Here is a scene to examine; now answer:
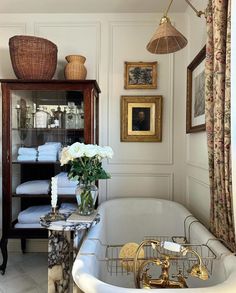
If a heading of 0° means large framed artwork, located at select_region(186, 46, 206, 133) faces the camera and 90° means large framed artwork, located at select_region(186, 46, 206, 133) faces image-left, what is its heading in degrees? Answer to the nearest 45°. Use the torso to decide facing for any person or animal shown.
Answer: approximately 90°

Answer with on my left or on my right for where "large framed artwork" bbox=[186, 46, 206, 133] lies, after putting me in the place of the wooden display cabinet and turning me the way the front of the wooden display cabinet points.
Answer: on my left

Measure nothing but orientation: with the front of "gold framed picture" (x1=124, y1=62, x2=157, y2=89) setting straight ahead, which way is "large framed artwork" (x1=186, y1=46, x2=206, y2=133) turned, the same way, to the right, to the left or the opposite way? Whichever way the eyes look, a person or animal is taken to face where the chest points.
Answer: to the right

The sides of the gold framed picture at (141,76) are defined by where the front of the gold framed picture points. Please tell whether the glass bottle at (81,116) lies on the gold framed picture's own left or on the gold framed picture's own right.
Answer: on the gold framed picture's own right

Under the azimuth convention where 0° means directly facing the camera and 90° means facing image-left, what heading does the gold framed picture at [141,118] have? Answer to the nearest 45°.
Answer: approximately 0°

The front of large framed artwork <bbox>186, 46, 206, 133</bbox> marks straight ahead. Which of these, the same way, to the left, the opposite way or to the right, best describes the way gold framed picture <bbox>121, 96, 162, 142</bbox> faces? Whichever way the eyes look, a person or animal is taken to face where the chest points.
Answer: to the left

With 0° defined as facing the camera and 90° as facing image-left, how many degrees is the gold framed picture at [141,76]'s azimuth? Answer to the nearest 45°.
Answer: approximately 0°
